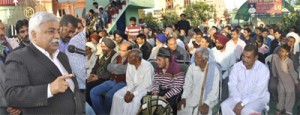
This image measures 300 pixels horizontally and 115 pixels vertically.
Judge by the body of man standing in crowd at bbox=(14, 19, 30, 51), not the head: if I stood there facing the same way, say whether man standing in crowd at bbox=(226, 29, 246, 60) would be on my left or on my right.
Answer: on my left

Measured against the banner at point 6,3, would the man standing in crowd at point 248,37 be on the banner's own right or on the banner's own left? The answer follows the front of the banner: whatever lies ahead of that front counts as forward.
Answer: on the banner's own left

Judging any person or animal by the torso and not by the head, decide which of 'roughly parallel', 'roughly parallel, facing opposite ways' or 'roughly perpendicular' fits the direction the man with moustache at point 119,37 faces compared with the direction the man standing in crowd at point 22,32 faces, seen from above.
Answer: roughly perpendicular

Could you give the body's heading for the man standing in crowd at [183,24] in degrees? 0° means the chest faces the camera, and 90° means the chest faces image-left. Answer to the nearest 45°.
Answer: approximately 0°
